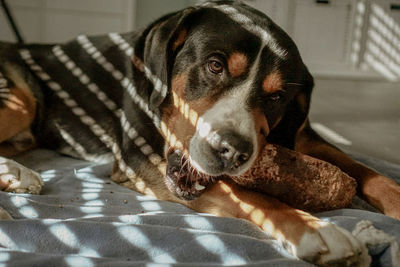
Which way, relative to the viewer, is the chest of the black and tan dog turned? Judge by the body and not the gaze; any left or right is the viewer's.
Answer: facing the viewer and to the right of the viewer
